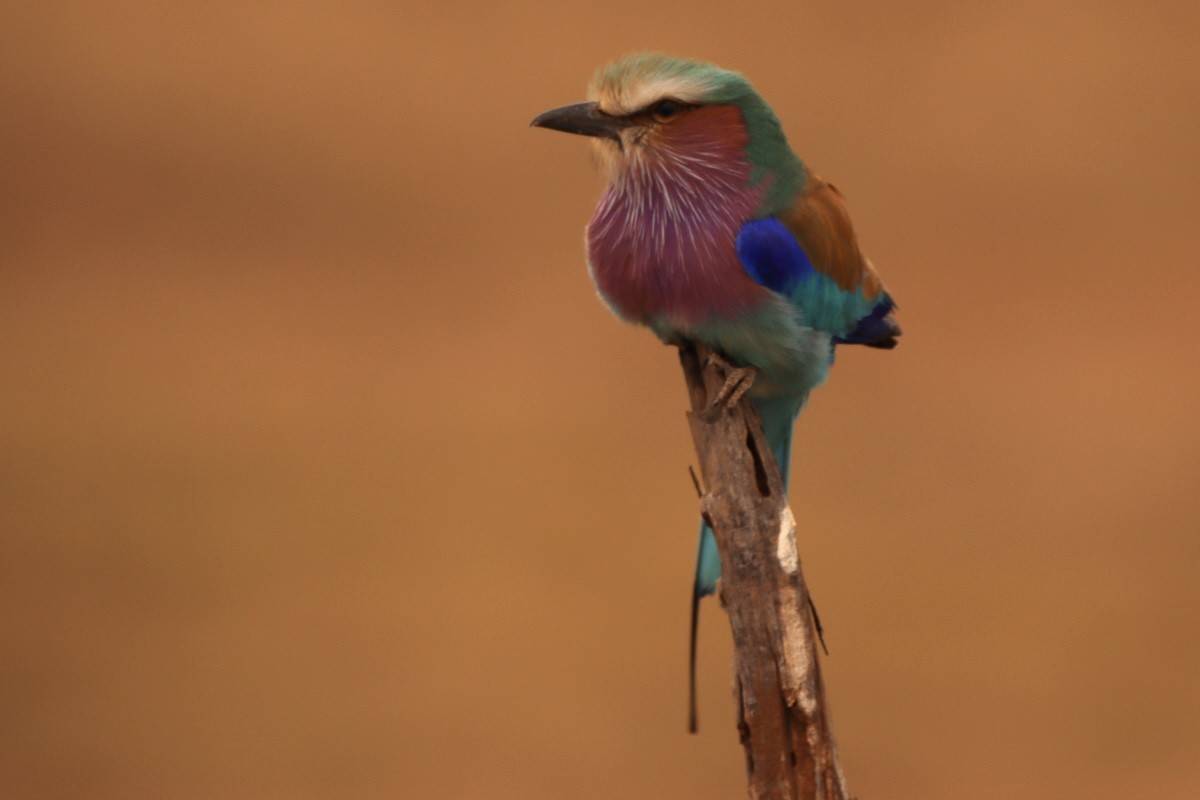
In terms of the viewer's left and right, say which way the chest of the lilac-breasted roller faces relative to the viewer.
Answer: facing the viewer and to the left of the viewer
